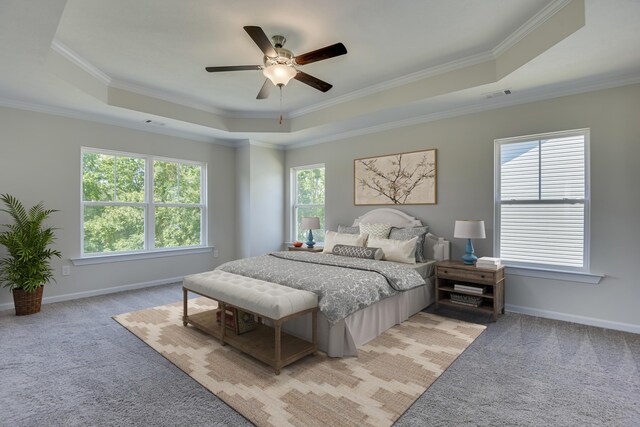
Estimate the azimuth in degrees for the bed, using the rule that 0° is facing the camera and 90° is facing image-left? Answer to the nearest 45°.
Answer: approximately 45°

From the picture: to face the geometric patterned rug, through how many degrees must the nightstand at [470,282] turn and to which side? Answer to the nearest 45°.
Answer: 0° — it already faces it

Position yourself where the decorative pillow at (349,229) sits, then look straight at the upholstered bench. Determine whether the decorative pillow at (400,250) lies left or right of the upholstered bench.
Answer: left

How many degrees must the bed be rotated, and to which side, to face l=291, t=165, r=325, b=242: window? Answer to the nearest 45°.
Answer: approximately 135° to its right

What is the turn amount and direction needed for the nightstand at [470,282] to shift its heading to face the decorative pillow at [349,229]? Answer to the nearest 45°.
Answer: approximately 45° to its right

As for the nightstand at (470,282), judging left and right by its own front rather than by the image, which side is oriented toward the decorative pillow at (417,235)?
right

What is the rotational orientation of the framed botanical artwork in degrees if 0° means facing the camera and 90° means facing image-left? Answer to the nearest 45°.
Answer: approximately 45°
